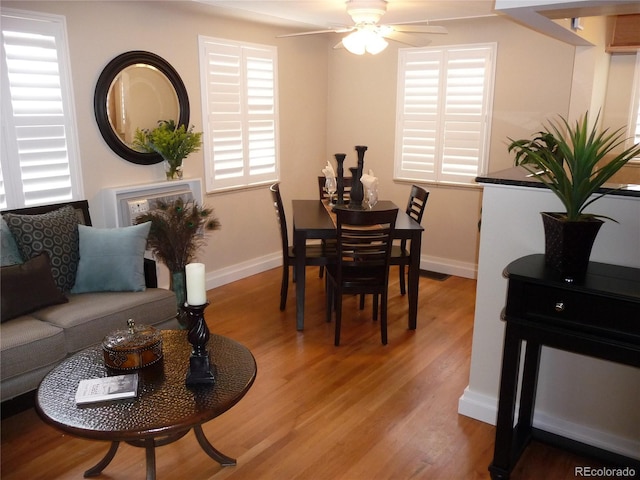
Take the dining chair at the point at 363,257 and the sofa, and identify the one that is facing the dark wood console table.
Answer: the sofa

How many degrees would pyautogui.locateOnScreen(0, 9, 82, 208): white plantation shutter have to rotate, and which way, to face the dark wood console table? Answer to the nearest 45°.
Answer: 0° — it already faces it

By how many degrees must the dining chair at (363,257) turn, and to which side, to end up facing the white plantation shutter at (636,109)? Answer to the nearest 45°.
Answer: approximately 45° to its right

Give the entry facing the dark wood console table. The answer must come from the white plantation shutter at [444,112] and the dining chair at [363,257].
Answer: the white plantation shutter

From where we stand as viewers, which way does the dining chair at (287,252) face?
facing to the right of the viewer

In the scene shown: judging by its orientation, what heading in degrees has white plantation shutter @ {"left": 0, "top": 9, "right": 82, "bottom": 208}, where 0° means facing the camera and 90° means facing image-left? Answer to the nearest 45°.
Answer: approximately 315°

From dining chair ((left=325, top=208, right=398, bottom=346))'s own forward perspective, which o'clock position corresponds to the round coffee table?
The round coffee table is roughly at 7 o'clock from the dining chair.

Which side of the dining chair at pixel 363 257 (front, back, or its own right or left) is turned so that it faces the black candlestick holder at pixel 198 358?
back

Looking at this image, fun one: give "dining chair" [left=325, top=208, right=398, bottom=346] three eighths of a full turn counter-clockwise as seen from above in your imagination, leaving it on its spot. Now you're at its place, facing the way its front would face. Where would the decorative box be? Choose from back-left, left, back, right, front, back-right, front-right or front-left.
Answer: front

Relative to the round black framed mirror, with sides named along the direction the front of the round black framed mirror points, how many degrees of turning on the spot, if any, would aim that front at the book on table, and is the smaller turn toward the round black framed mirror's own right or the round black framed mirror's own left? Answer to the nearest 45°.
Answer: approximately 45° to the round black framed mirror's own right

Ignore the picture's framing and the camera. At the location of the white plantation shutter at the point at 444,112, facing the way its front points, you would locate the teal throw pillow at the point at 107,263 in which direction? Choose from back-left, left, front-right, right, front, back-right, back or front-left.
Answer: front-right

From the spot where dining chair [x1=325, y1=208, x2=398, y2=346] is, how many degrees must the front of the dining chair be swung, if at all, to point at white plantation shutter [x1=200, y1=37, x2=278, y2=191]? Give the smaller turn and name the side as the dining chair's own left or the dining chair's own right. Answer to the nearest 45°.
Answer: approximately 45° to the dining chair's own left

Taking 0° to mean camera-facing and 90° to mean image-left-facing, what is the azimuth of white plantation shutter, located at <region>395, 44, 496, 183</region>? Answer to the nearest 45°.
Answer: approximately 0°

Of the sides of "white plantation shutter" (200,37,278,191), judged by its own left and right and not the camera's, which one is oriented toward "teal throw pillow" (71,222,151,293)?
right

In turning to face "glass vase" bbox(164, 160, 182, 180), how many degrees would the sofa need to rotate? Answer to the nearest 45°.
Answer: approximately 90° to its left
